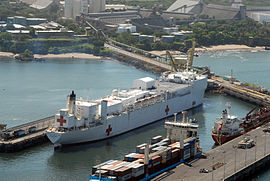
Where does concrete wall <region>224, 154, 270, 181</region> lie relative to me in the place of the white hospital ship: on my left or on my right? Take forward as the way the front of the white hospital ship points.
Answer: on my right

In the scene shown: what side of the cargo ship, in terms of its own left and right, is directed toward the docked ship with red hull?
back

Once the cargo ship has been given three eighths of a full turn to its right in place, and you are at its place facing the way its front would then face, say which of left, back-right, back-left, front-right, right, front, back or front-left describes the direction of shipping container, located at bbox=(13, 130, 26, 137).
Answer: front-left

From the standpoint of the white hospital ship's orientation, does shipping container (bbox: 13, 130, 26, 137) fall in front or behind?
behind

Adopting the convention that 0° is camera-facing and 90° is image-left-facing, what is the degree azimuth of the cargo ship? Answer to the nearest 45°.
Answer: approximately 45°

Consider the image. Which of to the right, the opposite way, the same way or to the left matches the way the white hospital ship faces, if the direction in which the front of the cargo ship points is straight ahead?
the opposite way

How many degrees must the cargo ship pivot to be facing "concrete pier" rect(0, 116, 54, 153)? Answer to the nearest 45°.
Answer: approximately 90° to its right

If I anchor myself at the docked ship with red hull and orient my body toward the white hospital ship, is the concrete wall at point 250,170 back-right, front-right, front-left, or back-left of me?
back-left

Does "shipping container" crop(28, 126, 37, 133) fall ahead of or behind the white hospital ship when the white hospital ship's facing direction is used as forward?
behind

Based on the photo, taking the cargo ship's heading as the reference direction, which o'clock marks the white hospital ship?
The white hospital ship is roughly at 4 o'clock from the cargo ship.

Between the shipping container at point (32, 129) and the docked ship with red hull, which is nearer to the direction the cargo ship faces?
the shipping container

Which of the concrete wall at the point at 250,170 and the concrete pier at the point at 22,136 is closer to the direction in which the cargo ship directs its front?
the concrete pier

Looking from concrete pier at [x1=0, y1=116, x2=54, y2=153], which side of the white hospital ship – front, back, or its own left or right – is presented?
back

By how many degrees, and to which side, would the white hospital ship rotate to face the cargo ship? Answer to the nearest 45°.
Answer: approximately 135° to its right

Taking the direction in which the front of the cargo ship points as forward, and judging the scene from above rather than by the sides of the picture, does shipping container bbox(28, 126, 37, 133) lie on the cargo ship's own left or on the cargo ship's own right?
on the cargo ship's own right

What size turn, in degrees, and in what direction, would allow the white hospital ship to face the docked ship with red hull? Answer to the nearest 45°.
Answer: approximately 90° to its right

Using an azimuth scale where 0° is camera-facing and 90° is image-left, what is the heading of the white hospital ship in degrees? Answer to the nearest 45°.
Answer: approximately 225°
